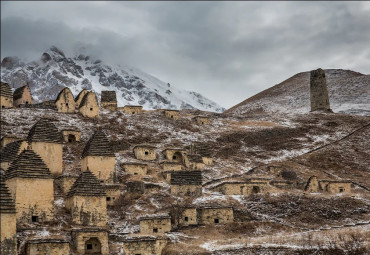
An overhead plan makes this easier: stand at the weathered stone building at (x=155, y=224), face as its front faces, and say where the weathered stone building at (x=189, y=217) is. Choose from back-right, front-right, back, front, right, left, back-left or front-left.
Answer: back-left

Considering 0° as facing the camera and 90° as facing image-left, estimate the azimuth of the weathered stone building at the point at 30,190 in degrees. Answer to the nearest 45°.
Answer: approximately 0°

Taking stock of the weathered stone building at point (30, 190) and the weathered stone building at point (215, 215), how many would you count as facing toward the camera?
2

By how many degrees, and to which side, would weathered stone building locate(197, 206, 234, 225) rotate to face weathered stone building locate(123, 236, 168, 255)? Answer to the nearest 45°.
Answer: approximately 45° to its right

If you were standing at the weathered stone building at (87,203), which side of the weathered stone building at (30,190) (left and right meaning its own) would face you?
left

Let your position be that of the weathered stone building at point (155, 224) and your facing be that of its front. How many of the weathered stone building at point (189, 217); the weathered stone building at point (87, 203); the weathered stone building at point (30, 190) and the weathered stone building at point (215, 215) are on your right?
2

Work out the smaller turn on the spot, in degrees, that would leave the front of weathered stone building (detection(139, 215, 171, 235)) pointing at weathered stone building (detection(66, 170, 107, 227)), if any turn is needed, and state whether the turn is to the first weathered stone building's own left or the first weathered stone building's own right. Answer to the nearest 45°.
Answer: approximately 90° to the first weathered stone building's own right

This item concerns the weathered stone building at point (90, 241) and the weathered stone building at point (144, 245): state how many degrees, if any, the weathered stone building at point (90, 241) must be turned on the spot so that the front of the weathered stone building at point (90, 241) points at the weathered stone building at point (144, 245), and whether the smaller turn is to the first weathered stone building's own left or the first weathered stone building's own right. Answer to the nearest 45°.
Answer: approximately 90° to the first weathered stone building's own left

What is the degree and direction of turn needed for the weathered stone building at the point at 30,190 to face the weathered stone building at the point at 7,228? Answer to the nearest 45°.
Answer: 0° — it already faces it

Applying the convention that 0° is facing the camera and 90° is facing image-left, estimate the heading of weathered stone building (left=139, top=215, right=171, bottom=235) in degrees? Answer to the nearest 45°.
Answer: approximately 0°
